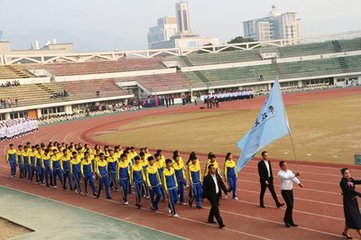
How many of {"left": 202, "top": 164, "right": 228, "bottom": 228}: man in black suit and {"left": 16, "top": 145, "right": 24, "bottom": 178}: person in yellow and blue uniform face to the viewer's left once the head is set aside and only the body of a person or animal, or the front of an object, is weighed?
0

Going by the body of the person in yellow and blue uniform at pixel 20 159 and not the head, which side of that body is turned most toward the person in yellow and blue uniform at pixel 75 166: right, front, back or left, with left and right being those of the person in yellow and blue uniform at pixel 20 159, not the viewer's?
front

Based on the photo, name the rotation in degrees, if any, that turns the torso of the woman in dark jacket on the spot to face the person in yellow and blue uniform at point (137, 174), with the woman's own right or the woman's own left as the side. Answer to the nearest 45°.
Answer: approximately 135° to the woman's own right

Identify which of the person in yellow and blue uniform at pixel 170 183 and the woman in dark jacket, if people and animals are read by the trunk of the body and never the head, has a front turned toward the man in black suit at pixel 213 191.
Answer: the person in yellow and blue uniform

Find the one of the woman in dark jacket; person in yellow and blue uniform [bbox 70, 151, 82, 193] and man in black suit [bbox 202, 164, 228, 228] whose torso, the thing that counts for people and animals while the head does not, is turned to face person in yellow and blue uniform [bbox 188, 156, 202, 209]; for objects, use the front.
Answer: person in yellow and blue uniform [bbox 70, 151, 82, 193]

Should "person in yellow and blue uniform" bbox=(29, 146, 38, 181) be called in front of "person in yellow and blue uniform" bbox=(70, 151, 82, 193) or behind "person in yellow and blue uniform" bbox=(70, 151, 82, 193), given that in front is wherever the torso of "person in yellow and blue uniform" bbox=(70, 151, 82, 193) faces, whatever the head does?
behind

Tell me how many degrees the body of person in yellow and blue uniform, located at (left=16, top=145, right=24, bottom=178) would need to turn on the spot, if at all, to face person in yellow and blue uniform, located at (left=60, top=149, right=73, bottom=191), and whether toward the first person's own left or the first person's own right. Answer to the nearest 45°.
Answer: approximately 45° to the first person's own right

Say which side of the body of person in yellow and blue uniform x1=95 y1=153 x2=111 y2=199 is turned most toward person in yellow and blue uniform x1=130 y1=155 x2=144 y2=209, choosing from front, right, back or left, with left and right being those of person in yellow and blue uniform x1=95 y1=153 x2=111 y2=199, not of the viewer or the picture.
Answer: front

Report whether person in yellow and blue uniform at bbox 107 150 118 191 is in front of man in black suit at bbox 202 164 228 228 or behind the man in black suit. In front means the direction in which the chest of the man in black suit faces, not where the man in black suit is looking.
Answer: behind

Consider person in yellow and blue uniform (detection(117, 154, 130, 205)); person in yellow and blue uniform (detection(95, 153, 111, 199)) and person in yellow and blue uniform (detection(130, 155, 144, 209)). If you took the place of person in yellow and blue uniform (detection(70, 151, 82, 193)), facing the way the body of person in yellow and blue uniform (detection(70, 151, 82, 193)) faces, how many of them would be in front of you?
3

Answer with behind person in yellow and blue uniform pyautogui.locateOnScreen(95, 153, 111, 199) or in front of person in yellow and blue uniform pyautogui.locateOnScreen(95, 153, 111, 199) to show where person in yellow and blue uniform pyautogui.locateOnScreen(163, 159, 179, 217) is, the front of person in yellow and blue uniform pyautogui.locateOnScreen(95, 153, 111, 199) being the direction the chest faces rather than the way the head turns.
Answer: in front

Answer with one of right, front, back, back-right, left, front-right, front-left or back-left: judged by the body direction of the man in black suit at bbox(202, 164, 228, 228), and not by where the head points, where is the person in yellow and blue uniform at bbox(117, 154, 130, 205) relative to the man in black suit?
back

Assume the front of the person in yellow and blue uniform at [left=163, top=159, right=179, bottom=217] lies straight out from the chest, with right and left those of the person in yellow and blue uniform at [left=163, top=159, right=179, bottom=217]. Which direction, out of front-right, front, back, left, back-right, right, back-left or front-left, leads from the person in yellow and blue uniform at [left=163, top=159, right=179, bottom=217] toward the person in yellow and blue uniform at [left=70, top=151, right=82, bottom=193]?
back

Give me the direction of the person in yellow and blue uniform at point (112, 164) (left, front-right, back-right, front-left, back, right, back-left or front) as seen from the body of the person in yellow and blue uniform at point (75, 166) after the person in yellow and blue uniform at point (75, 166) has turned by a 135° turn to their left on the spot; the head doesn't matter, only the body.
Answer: back-right
